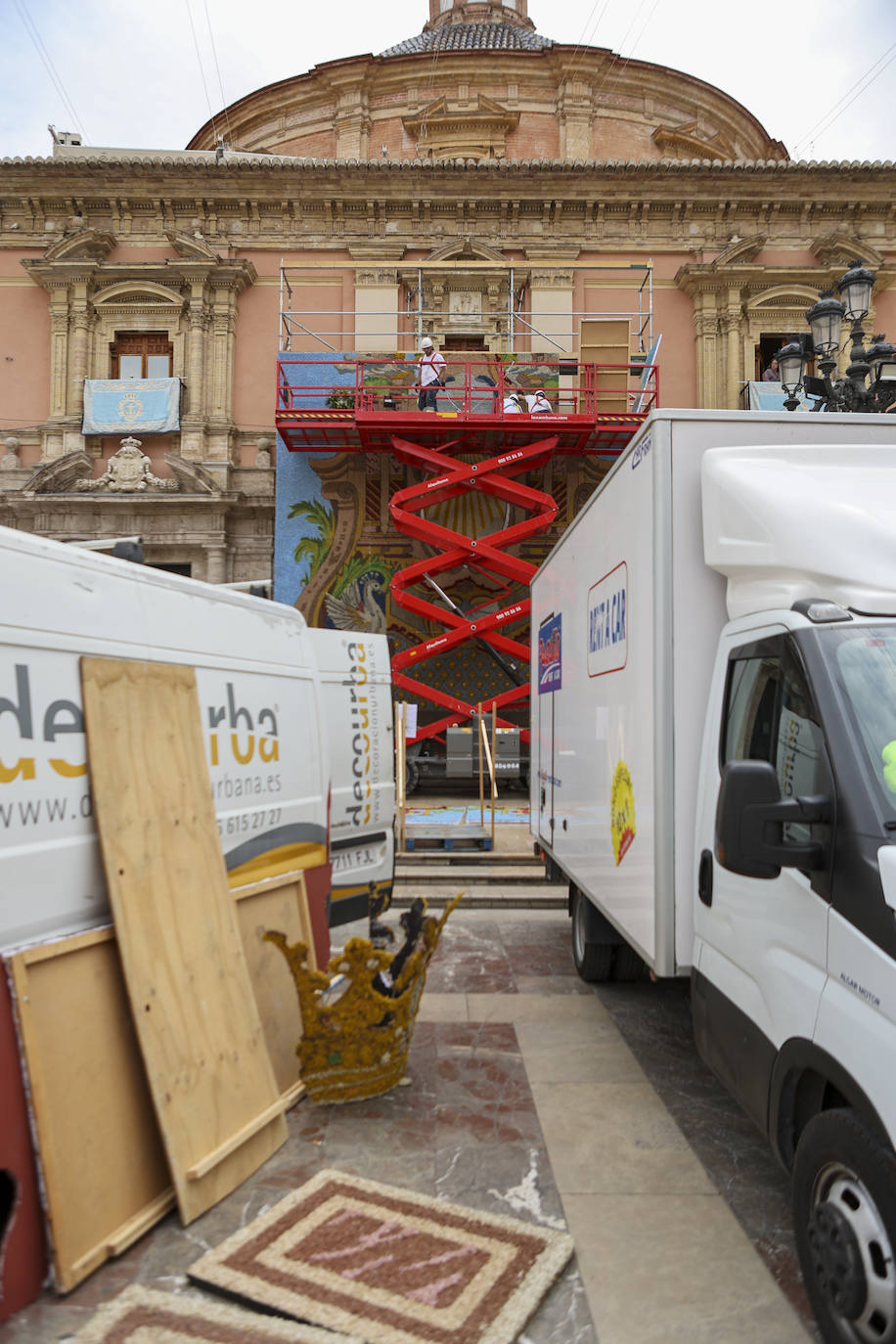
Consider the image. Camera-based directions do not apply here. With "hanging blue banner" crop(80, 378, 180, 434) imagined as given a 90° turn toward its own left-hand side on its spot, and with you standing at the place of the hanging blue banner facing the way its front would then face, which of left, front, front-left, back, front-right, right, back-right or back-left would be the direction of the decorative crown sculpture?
right

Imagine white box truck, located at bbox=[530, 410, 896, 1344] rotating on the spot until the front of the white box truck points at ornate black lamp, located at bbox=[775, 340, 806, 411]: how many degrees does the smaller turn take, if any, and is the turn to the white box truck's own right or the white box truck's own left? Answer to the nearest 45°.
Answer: approximately 135° to the white box truck's own left

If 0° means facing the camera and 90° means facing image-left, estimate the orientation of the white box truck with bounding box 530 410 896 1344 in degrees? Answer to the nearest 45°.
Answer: approximately 315°

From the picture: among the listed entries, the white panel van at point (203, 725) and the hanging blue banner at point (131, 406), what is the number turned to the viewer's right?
0

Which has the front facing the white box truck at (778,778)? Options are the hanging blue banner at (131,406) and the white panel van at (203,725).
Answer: the hanging blue banner

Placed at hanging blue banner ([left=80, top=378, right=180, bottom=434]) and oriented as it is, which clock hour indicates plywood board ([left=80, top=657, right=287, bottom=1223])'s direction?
The plywood board is roughly at 12 o'clock from the hanging blue banner.

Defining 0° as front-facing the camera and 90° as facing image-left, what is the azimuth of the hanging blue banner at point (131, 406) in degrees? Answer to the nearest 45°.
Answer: approximately 0°
